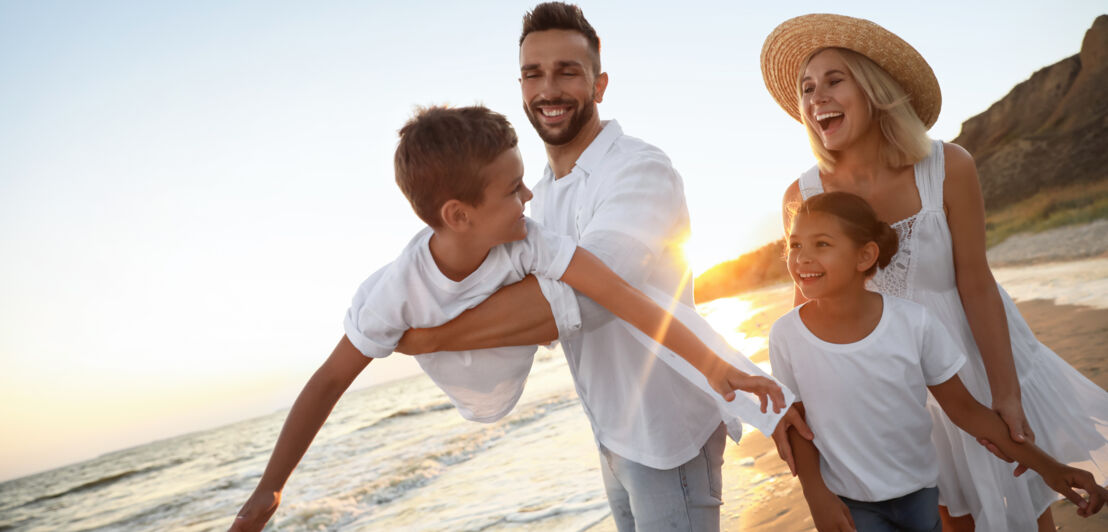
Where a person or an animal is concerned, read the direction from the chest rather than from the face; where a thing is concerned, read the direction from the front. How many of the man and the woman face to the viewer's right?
0

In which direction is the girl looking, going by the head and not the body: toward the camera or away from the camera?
toward the camera

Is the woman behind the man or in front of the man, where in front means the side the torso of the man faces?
behind

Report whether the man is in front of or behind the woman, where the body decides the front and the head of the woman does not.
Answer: in front

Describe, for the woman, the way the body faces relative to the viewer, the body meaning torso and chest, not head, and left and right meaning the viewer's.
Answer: facing the viewer and to the left of the viewer

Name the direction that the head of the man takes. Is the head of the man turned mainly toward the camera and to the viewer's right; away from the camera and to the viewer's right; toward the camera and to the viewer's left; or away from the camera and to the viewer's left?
toward the camera and to the viewer's left

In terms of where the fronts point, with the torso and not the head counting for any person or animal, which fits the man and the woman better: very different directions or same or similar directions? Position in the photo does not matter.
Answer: same or similar directions
